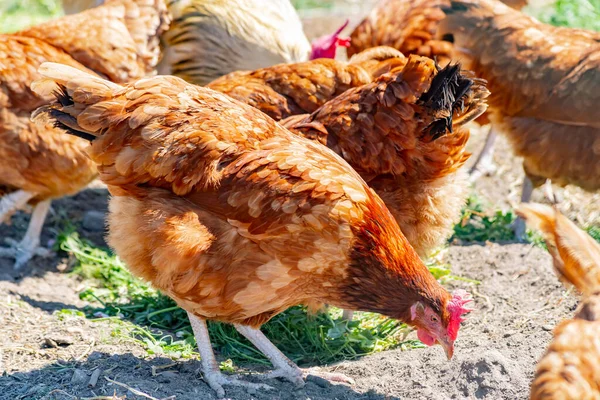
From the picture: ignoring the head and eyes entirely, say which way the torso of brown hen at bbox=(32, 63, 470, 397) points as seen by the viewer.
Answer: to the viewer's right

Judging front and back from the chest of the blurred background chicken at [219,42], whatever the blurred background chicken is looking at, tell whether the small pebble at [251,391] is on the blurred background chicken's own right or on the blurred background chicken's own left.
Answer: on the blurred background chicken's own right

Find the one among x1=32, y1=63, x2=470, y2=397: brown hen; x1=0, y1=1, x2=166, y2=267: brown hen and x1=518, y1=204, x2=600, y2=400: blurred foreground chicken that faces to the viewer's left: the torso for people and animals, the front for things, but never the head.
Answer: x1=0, y1=1, x2=166, y2=267: brown hen

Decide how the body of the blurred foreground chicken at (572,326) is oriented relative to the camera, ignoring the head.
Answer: to the viewer's right

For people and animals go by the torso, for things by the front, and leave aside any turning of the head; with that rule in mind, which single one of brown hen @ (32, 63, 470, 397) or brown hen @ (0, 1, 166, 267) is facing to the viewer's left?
brown hen @ (0, 1, 166, 267)

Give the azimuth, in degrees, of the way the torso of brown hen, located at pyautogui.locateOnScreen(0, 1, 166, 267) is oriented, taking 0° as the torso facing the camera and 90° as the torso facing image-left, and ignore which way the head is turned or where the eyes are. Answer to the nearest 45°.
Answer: approximately 90°

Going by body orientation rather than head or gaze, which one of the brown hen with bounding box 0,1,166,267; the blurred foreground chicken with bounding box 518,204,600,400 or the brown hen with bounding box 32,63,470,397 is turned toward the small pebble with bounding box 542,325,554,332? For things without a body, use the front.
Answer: the brown hen with bounding box 32,63,470,397

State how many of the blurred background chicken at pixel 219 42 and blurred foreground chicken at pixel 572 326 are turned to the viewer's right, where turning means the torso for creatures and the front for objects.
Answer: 2

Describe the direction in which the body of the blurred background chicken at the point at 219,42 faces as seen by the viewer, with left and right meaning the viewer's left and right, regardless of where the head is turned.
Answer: facing to the right of the viewer

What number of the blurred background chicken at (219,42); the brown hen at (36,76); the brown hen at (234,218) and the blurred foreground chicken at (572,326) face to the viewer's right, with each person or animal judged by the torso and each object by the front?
3

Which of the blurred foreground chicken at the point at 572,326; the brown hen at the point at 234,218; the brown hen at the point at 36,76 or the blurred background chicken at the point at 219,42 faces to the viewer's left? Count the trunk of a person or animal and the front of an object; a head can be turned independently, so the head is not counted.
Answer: the brown hen at the point at 36,76

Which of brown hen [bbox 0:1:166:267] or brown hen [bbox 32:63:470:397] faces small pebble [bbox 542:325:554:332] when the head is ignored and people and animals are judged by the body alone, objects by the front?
brown hen [bbox 32:63:470:397]

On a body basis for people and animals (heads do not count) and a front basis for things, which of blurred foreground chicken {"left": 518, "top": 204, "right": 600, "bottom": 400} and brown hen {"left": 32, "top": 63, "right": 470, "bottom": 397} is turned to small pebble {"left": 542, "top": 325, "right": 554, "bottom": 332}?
the brown hen

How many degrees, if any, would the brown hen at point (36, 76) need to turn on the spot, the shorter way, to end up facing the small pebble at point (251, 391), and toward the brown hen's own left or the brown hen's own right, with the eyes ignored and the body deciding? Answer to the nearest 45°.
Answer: approximately 90° to the brown hen's own left
